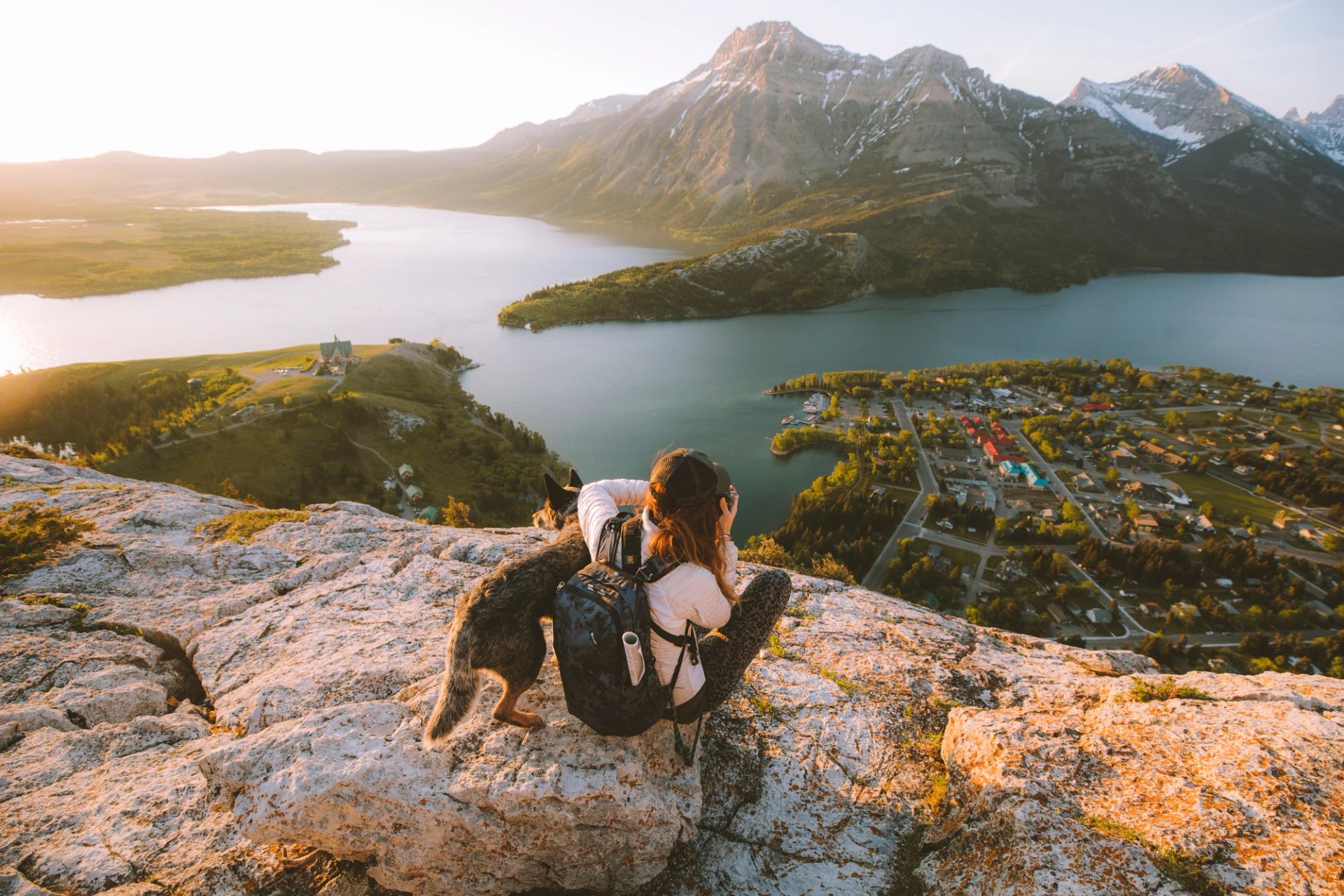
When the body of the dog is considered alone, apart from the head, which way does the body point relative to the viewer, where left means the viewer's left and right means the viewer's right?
facing away from the viewer and to the right of the viewer

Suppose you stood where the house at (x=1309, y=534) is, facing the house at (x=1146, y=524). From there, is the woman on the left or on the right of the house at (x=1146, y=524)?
left
